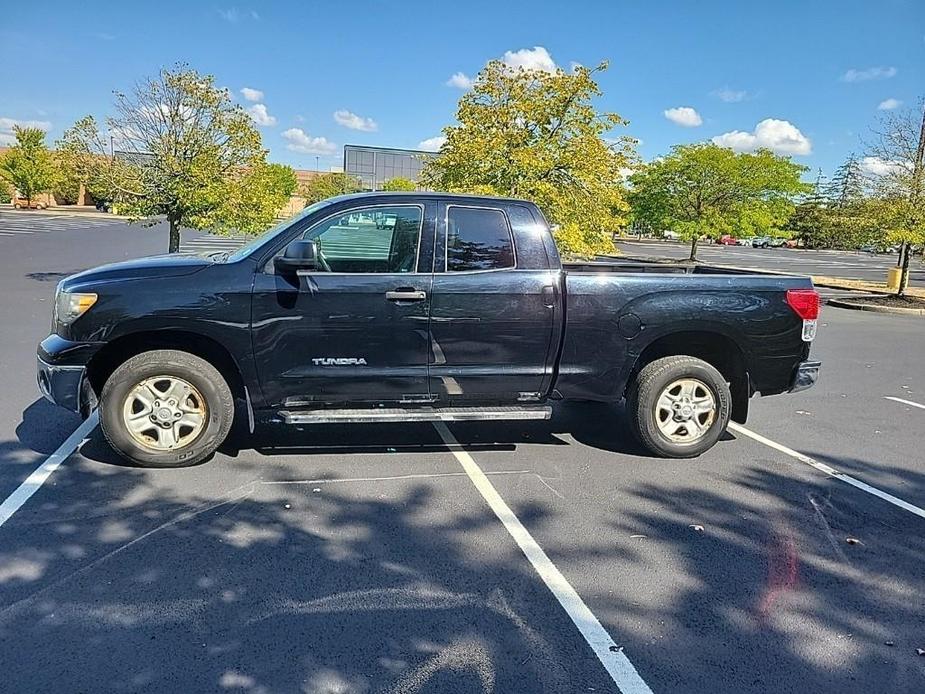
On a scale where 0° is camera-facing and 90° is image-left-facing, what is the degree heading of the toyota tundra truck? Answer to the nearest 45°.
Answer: approximately 90°

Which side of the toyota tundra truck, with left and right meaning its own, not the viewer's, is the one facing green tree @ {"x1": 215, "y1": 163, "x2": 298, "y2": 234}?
right
